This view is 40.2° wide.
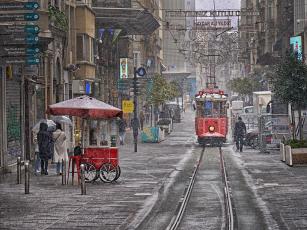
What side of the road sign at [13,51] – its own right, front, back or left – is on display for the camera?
front

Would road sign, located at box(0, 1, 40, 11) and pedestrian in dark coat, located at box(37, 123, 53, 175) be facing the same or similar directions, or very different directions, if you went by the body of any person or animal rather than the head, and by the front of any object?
very different directions

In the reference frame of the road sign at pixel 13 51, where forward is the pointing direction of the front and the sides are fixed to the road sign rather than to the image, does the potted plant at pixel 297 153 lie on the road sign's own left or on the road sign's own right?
on the road sign's own left

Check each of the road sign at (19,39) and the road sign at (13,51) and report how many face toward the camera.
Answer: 2

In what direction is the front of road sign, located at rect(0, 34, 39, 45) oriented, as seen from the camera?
facing the viewer
